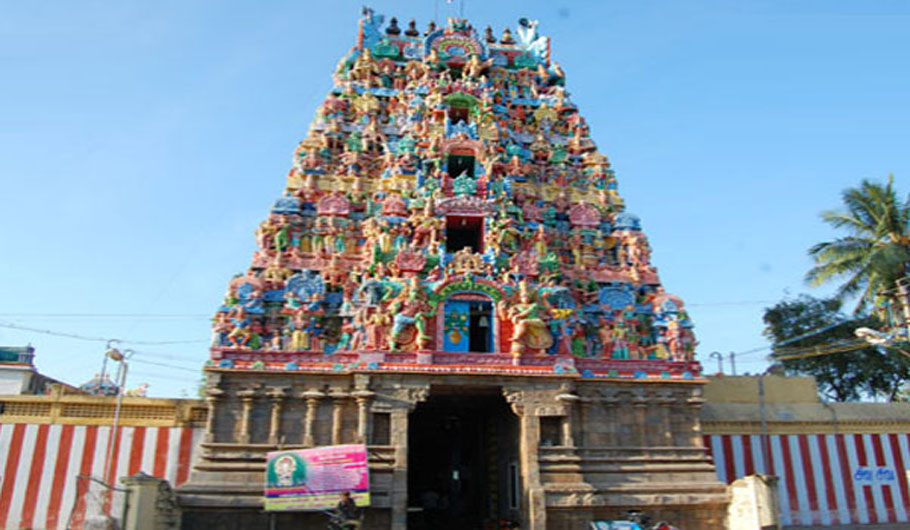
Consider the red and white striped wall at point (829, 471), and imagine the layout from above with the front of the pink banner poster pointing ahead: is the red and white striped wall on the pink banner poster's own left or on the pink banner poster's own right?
on the pink banner poster's own left

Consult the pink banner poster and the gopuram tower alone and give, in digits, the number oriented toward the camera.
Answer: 2

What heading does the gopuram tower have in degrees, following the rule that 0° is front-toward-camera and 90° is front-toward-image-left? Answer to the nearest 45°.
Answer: approximately 0°

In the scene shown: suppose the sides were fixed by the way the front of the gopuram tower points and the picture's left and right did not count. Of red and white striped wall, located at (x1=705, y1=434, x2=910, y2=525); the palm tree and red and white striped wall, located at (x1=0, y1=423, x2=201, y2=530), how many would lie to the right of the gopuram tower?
1

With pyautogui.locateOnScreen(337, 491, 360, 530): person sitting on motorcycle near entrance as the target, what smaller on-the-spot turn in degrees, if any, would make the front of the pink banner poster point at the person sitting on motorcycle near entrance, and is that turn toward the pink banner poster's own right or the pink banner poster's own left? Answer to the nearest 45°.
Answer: approximately 45° to the pink banner poster's own left

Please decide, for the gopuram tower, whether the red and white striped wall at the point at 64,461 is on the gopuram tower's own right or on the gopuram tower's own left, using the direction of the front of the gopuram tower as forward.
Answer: on the gopuram tower's own right

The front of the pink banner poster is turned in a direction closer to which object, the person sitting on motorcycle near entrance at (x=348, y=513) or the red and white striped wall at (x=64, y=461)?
the person sitting on motorcycle near entrance
